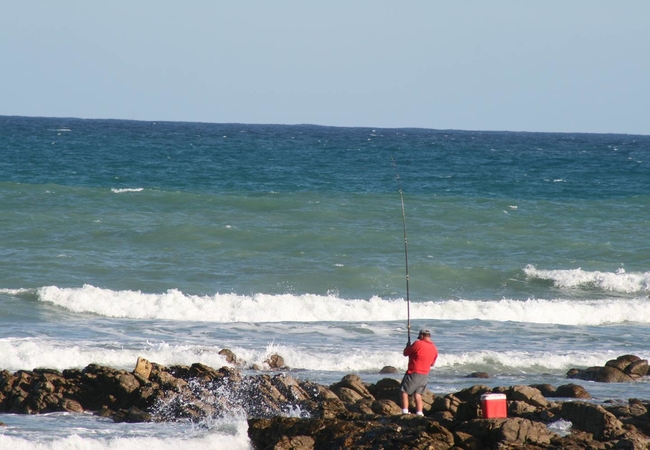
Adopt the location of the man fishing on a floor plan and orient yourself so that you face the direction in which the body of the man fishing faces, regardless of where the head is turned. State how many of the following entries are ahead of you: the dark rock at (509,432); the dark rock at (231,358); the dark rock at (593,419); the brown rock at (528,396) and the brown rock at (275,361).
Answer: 2

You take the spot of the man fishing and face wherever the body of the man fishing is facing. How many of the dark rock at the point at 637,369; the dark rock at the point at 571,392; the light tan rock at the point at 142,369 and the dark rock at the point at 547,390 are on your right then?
3

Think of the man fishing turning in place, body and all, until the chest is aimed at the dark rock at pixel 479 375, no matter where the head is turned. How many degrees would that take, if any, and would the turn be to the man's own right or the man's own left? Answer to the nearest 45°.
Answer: approximately 45° to the man's own right

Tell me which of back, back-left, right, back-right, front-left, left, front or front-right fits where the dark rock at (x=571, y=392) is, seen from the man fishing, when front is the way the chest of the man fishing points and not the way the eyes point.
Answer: right

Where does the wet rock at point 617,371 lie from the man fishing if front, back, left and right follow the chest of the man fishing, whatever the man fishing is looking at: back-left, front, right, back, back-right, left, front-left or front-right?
right

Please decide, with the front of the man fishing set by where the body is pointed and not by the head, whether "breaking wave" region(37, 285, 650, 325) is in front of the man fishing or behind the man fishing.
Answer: in front

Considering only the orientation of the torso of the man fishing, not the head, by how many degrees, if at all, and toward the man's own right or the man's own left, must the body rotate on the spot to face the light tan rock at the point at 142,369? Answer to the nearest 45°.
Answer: approximately 45° to the man's own left

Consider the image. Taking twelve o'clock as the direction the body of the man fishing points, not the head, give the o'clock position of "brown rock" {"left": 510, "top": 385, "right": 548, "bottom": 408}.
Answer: The brown rock is roughly at 4 o'clock from the man fishing.

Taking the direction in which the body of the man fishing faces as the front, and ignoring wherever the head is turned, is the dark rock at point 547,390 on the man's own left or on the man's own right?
on the man's own right

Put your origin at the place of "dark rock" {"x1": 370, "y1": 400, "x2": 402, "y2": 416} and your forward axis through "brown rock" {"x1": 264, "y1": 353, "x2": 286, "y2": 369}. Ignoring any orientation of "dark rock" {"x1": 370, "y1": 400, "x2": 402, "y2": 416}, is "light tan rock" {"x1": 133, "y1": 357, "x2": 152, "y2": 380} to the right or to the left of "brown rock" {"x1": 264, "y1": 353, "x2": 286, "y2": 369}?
left

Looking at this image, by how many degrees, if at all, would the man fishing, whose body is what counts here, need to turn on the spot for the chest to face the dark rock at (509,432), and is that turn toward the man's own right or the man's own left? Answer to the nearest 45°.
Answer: approximately 180°

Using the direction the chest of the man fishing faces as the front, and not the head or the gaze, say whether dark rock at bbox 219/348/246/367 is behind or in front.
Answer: in front

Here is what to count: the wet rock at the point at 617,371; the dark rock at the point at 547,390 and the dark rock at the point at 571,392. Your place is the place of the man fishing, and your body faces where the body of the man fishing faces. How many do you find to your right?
3

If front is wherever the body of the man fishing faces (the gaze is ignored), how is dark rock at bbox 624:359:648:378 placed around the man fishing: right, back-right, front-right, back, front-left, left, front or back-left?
right

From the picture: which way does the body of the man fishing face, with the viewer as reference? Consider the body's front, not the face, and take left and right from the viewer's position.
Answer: facing away from the viewer and to the left of the viewer
